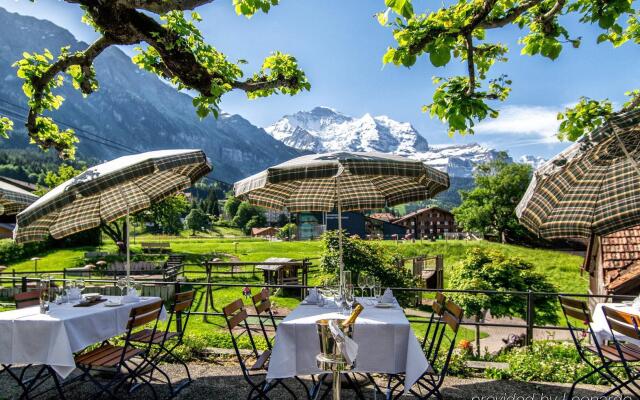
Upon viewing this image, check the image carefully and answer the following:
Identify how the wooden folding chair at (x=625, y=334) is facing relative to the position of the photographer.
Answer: facing away from the viewer and to the right of the viewer

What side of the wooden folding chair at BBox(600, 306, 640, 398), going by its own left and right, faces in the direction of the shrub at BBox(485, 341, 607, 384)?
left

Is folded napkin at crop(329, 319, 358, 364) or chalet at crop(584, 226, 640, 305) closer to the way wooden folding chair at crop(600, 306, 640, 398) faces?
the chalet

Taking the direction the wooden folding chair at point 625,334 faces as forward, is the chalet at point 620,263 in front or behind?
in front

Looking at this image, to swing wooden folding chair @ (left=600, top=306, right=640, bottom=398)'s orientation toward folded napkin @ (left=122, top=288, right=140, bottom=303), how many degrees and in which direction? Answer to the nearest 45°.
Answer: approximately 135° to its left

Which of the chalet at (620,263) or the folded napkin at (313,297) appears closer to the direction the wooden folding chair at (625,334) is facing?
the chalet

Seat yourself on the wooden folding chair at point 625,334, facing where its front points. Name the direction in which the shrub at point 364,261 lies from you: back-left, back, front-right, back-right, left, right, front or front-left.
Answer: left

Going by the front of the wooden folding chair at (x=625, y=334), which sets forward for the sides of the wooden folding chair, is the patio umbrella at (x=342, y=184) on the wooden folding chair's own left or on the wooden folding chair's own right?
on the wooden folding chair's own left

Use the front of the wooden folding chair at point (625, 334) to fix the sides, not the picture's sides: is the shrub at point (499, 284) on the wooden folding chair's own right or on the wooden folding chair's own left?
on the wooden folding chair's own left

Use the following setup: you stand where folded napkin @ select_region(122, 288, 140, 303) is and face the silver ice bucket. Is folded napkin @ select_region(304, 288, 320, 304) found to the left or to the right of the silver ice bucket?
left
